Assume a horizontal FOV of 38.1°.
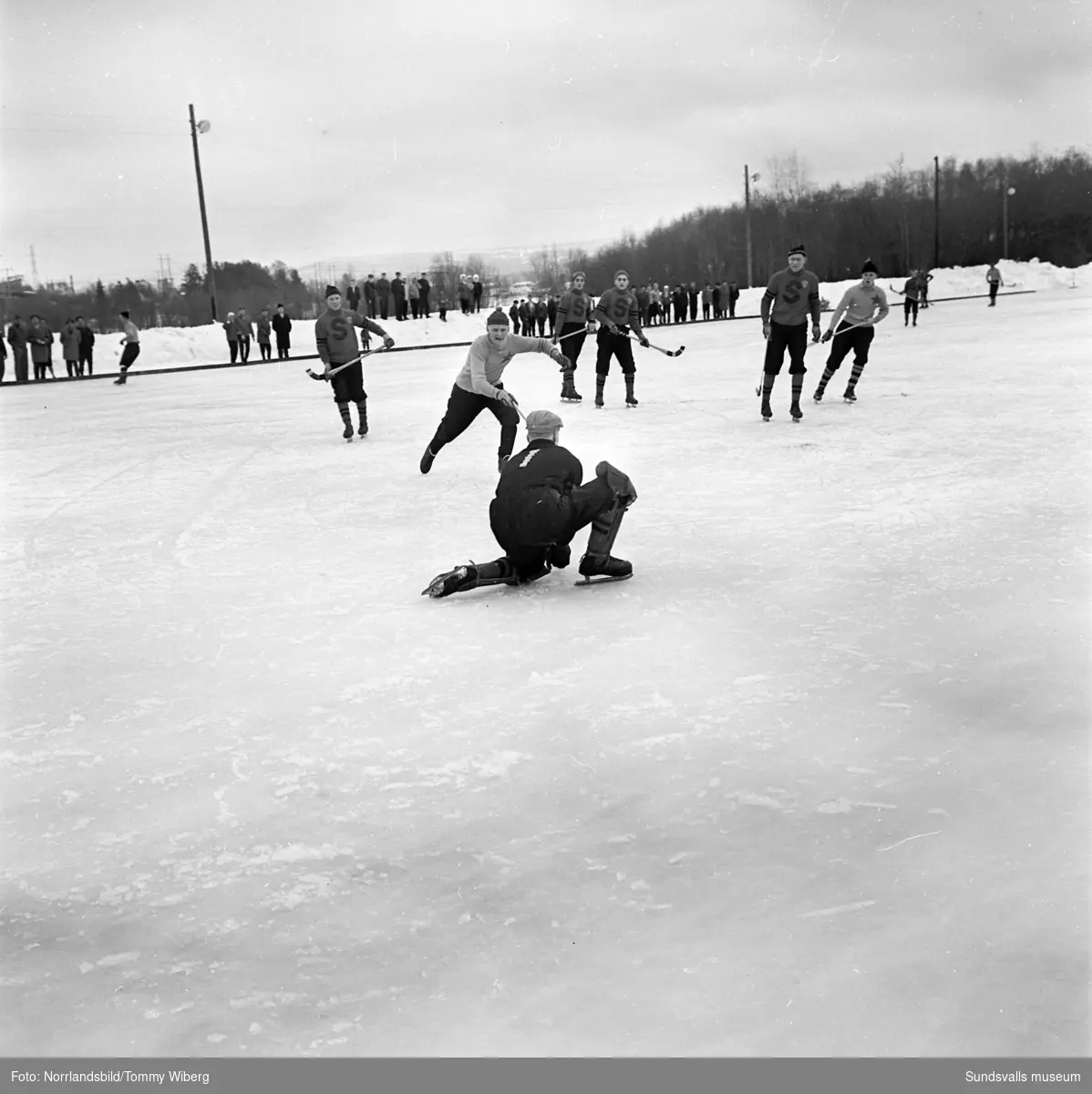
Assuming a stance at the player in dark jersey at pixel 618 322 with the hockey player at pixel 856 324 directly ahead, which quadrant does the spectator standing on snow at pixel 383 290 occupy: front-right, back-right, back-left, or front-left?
back-left

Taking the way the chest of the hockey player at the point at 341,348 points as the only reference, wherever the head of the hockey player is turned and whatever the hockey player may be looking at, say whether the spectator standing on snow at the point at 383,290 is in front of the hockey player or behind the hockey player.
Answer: behind

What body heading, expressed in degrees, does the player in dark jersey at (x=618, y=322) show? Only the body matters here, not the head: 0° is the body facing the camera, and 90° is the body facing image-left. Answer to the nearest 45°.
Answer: approximately 0°

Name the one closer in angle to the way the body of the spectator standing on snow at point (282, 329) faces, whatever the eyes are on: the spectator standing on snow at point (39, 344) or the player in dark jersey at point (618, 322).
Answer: the player in dark jersey
